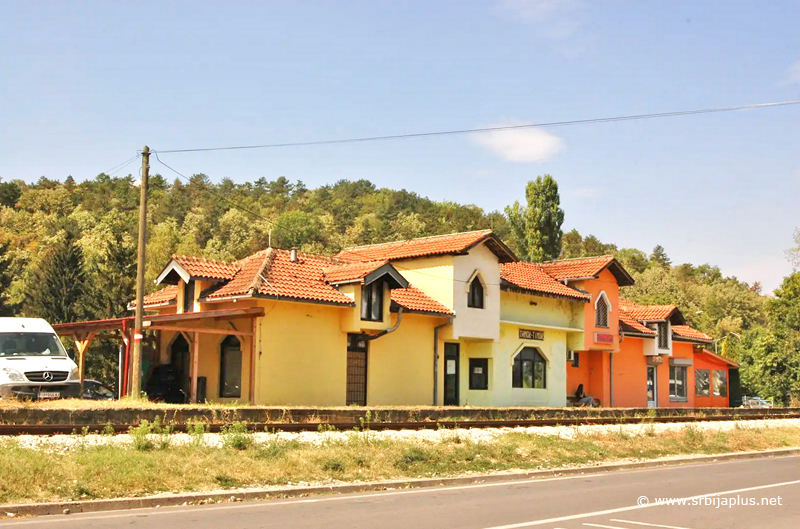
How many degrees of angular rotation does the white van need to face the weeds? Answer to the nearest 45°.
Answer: approximately 45° to its right

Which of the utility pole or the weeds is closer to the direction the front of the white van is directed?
the weeds

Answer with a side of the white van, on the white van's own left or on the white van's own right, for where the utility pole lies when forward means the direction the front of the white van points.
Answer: on the white van's own left

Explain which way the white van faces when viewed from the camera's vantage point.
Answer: facing the viewer and to the right of the viewer
